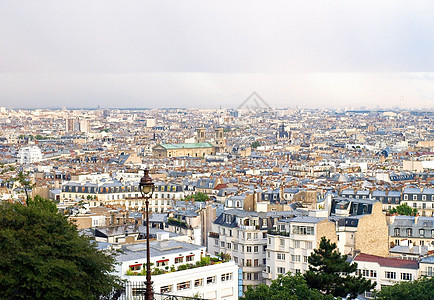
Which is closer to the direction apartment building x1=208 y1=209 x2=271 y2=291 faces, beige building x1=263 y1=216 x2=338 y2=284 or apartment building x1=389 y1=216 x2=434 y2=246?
the beige building

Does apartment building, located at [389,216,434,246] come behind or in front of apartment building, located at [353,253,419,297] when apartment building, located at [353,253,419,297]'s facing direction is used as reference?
behind

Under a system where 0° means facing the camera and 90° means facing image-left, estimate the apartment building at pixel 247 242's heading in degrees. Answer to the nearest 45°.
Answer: approximately 0°

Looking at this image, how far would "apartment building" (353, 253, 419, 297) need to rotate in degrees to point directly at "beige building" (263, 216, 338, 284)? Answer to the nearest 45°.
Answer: approximately 90° to its right

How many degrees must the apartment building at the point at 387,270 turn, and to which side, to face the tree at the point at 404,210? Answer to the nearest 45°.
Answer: approximately 180°

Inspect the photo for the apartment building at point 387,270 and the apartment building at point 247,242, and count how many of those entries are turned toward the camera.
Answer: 2

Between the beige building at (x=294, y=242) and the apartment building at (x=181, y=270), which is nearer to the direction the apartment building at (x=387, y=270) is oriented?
the apartment building

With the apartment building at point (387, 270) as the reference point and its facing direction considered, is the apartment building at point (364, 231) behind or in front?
behind

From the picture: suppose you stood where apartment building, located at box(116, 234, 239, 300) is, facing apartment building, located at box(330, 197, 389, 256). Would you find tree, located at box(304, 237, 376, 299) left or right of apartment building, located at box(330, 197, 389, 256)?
right

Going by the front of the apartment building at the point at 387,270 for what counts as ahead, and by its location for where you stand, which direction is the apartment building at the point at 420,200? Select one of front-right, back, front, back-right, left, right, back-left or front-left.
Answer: back
